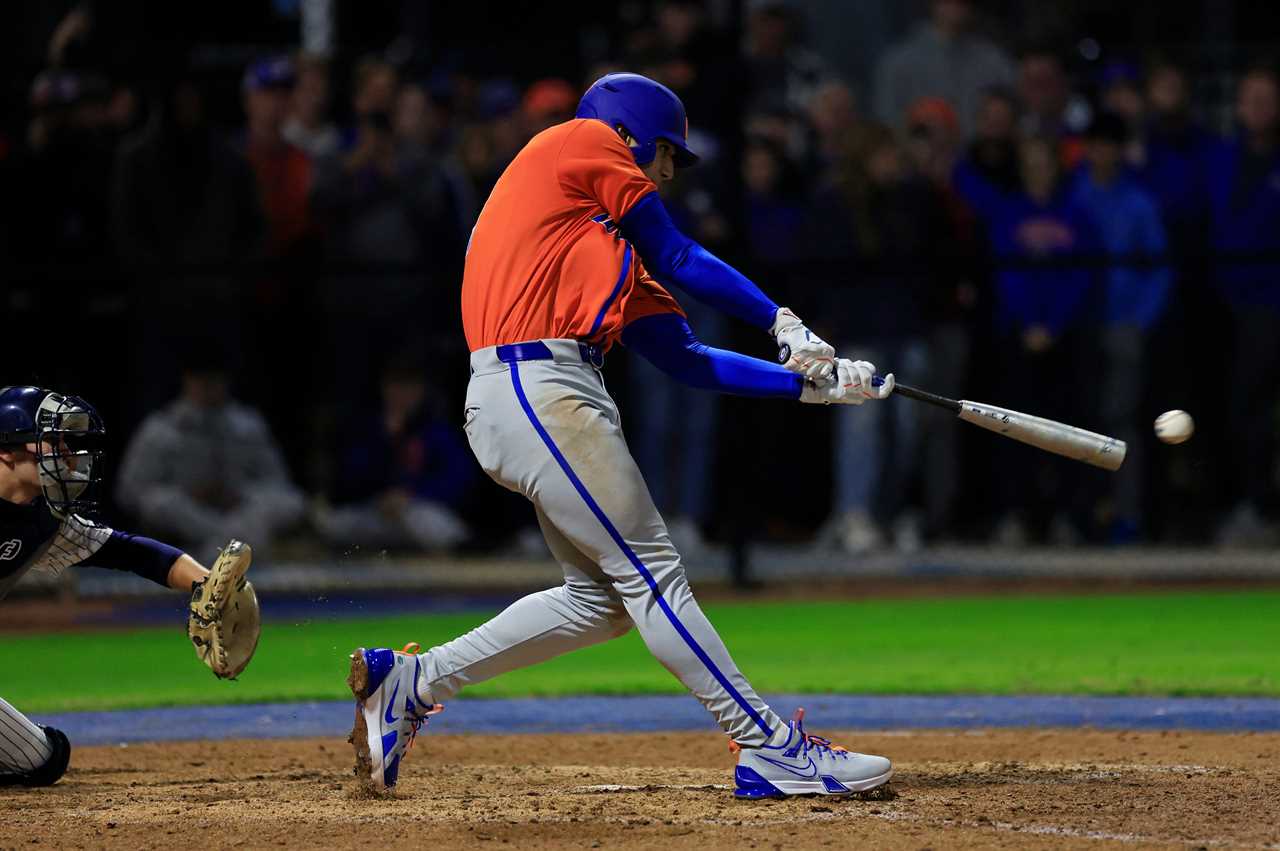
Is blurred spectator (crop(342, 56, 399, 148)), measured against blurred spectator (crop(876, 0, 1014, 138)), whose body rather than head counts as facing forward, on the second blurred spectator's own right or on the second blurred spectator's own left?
on the second blurred spectator's own right

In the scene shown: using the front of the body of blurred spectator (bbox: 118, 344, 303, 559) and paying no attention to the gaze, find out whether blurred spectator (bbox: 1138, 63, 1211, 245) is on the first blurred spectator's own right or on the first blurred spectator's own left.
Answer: on the first blurred spectator's own left

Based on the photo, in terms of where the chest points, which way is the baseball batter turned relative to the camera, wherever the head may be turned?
to the viewer's right

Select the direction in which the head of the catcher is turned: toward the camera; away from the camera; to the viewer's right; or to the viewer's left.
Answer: to the viewer's right

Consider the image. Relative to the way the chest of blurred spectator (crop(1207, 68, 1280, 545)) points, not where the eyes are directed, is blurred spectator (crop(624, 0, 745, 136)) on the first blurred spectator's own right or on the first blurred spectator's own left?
on the first blurred spectator's own right

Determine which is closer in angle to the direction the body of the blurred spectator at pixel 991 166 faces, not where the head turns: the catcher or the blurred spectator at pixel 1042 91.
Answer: the catcher

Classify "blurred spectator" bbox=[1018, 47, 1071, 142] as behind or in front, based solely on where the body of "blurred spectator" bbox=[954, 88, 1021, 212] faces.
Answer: behind

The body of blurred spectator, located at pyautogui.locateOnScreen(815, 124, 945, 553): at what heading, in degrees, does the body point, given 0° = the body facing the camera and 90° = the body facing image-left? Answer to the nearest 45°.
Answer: approximately 0°
